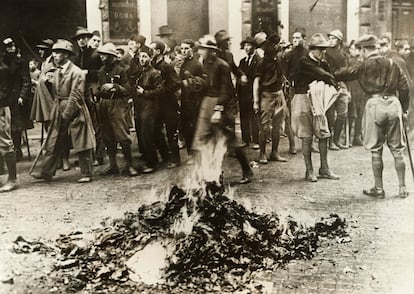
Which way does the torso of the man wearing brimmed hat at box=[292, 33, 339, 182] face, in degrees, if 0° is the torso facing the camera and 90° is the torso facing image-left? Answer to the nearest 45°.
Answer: approximately 315°

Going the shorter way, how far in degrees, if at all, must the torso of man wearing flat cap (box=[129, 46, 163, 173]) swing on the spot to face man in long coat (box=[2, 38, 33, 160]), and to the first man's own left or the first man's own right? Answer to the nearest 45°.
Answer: approximately 45° to the first man's own right

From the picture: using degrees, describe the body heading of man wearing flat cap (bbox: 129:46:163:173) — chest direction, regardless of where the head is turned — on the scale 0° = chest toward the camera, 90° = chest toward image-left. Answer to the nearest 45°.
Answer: approximately 45°

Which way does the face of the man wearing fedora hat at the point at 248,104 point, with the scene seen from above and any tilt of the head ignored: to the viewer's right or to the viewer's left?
to the viewer's left

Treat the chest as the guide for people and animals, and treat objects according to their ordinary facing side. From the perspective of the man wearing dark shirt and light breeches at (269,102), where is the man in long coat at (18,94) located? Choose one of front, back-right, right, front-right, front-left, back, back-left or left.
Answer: back-right
